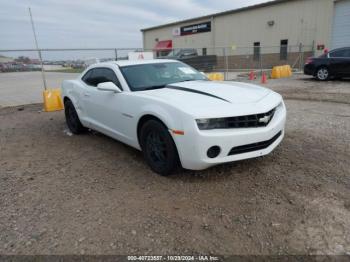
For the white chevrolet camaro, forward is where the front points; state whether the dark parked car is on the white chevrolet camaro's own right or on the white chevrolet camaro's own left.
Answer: on the white chevrolet camaro's own left

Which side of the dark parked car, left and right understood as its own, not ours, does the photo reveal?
right

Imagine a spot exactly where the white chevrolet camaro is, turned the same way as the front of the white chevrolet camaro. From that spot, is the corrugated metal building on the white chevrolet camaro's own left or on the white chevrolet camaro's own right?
on the white chevrolet camaro's own left

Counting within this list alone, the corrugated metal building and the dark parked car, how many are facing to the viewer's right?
1

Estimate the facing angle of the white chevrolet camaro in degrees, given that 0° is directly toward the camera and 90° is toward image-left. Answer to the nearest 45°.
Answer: approximately 315°

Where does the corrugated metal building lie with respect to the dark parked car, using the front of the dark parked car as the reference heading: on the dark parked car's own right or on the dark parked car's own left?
on the dark parked car's own left

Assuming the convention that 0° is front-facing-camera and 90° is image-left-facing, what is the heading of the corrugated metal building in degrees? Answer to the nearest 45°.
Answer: approximately 45°
